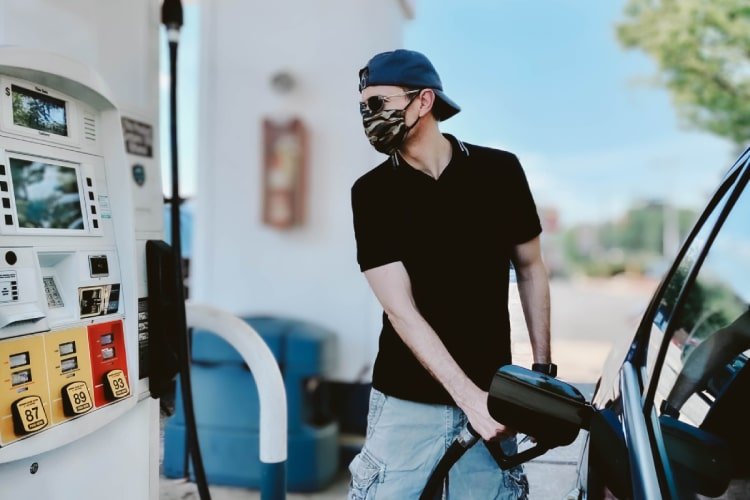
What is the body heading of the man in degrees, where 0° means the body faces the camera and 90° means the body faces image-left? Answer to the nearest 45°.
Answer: approximately 0°

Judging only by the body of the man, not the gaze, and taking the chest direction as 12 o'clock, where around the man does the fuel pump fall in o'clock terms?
The fuel pump is roughly at 3 o'clock from the man.

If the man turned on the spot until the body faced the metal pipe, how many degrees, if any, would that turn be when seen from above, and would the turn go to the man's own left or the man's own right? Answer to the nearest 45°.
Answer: approximately 135° to the man's own right

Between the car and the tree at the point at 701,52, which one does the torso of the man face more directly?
the car

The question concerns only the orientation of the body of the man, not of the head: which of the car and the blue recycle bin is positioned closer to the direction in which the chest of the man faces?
the car

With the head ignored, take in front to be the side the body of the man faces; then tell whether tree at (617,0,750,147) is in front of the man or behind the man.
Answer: behind

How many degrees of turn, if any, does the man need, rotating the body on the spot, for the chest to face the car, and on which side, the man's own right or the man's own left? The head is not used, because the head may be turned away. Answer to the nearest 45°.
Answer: approximately 90° to the man's own left

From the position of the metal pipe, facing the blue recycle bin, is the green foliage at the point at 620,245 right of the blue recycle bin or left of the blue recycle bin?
right

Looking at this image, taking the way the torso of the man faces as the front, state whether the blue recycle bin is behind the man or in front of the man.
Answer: behind
